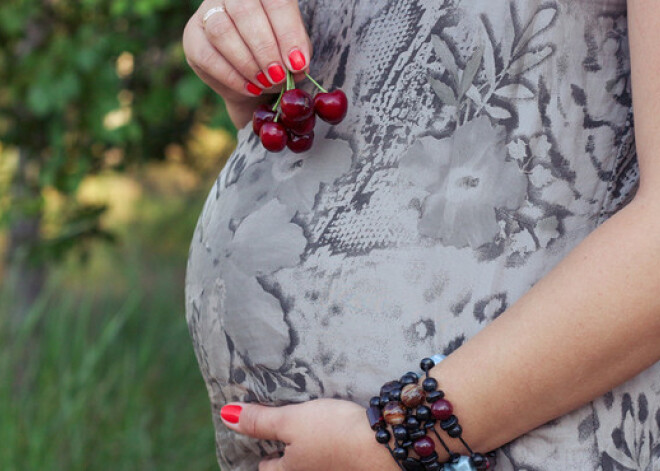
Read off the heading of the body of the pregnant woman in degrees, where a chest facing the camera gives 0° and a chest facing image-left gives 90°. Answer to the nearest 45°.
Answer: approximately 90°

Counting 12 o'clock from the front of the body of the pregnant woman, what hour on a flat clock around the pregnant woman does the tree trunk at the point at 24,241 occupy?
The tree trunk is roughly at 2 o'clock from the pregnant woman.
